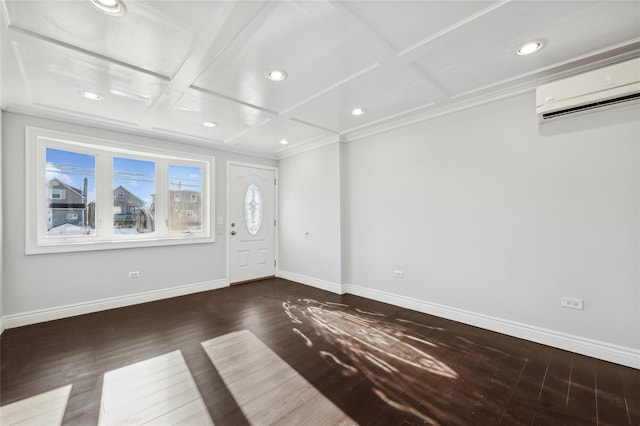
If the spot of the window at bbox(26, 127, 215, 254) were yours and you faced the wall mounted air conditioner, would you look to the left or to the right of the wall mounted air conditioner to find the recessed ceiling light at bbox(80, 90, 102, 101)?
right

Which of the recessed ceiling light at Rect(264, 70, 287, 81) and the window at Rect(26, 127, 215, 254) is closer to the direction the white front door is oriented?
the recessed ceiling light

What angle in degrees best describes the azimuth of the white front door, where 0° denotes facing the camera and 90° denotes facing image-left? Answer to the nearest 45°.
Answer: approximately 315°

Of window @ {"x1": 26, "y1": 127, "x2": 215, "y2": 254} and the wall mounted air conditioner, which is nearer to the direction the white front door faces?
the wall mounted air conditioner

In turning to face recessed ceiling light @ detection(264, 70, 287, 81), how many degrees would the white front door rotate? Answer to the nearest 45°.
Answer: approximately 45° to its right

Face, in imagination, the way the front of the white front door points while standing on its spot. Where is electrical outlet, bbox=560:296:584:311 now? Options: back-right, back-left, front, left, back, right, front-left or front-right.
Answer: front

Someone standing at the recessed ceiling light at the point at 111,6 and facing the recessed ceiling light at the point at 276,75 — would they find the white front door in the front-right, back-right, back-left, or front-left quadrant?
front-left

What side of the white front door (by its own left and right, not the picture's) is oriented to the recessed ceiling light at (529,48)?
front

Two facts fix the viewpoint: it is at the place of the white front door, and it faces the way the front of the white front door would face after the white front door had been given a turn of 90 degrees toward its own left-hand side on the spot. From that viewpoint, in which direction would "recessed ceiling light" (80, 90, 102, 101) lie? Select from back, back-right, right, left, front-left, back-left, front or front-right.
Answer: back

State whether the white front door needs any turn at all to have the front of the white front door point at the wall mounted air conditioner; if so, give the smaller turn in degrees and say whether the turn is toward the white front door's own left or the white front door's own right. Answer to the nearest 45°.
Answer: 0° — it already faces it

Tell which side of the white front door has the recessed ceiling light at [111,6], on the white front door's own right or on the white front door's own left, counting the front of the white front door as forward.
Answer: on the white front door's own right

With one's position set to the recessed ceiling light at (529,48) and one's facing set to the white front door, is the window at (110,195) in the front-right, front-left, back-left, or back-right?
front-left
